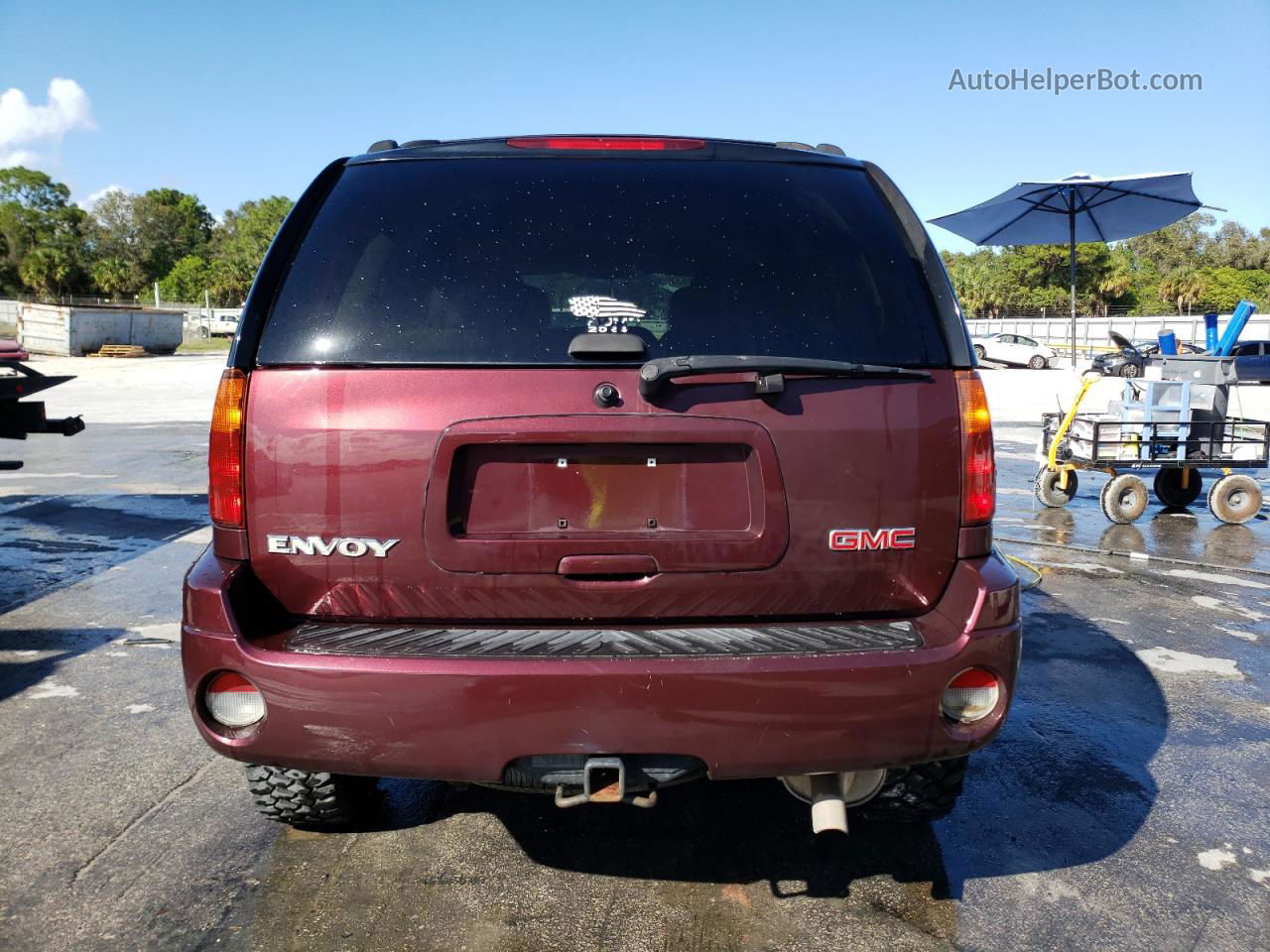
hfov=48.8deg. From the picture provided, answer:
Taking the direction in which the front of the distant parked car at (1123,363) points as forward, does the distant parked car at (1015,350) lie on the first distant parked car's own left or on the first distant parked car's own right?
on the first distant parked car's own right

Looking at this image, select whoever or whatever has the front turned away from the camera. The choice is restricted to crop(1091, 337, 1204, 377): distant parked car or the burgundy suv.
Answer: the burgundy suv

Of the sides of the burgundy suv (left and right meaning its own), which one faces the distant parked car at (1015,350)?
front

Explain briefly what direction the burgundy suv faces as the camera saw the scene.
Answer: facing away from the viewer

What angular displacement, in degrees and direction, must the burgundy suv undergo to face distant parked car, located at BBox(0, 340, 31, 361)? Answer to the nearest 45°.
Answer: approximately 45° to its left

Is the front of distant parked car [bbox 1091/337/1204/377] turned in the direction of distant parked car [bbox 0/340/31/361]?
yes

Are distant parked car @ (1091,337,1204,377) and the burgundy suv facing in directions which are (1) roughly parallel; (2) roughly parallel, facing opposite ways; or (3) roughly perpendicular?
roughly perpendicular

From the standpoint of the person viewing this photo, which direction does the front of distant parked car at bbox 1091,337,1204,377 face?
facing the viewer and to the left of the viewer

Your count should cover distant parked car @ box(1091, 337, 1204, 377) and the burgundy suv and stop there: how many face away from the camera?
1
